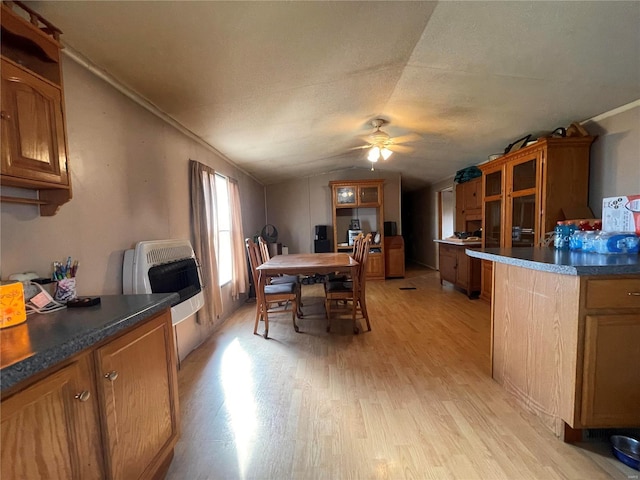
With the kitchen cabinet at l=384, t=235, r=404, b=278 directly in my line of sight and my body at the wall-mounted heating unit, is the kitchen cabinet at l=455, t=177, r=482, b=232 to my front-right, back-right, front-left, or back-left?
front-right

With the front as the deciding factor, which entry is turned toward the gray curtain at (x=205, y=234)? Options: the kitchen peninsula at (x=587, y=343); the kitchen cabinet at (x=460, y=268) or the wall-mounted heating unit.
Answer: the kitchen cabinet

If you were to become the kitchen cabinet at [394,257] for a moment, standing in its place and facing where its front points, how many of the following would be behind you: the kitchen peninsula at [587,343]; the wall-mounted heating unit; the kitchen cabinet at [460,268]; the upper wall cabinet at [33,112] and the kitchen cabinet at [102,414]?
0

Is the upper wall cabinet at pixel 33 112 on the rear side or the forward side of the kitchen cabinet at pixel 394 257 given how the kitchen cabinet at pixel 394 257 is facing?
on the forward side

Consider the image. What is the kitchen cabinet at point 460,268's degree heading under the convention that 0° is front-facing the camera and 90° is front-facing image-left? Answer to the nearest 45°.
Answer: approximately 45°

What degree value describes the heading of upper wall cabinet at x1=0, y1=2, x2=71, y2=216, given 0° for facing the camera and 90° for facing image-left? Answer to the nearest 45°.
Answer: approximately 315°

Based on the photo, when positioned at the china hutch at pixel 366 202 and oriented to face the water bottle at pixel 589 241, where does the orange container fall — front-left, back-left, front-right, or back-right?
front-right

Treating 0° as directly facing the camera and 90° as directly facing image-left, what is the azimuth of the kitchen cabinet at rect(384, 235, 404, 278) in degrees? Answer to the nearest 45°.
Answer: approximately 0°

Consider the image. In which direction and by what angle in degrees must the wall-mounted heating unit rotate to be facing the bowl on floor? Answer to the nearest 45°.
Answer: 0° — it already faces it

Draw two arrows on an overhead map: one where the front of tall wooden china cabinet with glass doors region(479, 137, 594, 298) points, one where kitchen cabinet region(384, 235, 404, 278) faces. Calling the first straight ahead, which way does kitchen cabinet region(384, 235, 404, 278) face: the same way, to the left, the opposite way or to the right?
to the left

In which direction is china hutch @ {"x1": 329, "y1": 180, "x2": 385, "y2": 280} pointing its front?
toward the camera

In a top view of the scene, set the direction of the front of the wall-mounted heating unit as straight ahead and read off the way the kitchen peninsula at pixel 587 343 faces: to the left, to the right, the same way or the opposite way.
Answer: to the right

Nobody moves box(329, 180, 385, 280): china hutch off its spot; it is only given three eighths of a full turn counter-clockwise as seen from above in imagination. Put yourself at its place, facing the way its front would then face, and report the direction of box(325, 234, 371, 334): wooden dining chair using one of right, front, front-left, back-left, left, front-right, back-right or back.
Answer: back-right

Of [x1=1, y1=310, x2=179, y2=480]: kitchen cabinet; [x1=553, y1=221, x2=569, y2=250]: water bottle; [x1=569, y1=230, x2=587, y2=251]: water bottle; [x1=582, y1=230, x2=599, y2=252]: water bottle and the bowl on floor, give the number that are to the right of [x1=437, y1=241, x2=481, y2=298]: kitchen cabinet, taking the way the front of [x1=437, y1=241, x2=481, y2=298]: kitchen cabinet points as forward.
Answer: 0

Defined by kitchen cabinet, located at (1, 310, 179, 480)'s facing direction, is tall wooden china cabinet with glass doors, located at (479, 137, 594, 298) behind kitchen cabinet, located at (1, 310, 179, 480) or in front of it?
in front

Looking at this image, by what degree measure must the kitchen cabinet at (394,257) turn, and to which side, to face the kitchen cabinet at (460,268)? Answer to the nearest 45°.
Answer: approximately 45° to its left

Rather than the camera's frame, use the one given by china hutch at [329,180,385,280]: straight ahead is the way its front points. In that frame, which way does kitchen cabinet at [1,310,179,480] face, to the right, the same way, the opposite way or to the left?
to the left

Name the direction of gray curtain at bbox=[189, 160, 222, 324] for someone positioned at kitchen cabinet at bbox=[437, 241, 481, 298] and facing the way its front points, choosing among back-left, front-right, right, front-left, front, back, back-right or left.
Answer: front

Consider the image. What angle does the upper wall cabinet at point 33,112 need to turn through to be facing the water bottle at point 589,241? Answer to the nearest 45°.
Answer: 0° — it already faces it

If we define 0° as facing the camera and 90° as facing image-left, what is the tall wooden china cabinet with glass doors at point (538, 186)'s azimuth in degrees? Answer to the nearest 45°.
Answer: approximately 45°

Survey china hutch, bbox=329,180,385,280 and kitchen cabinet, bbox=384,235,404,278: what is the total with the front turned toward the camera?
2
